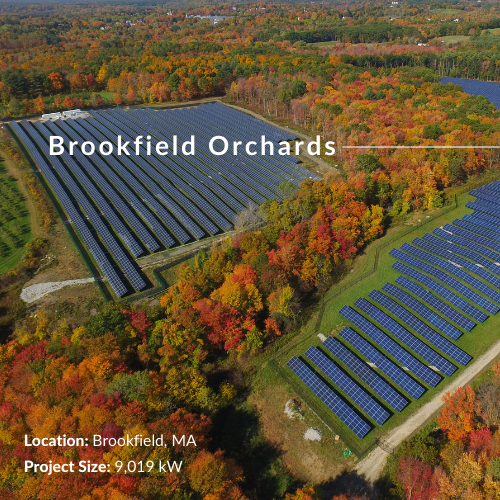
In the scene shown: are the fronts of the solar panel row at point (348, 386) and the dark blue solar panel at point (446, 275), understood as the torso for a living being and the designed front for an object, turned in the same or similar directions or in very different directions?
same or similar directions

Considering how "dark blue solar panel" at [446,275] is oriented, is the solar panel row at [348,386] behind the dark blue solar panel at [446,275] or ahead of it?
ahead

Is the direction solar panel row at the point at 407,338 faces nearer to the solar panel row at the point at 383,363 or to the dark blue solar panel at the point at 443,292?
the solar panel row

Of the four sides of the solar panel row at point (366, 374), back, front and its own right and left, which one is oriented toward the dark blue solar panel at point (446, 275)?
back

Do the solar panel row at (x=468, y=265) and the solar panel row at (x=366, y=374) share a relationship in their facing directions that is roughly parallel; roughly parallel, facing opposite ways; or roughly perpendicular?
roughly parallel

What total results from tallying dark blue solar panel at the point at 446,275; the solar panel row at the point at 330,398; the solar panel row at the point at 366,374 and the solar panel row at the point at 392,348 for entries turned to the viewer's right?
0

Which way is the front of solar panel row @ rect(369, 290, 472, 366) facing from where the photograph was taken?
facing the viewer and to the left of the viewer

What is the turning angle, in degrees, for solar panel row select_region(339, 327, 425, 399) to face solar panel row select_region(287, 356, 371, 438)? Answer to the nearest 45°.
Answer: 0° — it already faces it

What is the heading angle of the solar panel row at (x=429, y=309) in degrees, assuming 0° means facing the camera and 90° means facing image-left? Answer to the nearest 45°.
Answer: approximately 45°

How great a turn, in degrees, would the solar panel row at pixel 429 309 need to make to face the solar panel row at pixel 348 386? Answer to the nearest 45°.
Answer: approximately 45° to its left

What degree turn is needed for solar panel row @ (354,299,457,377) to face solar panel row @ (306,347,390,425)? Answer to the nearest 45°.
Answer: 0° — it already faces it

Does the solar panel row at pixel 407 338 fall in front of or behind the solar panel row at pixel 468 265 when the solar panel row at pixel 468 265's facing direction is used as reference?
in front

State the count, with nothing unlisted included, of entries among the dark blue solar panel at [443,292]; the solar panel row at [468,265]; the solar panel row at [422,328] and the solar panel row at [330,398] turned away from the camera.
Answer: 0

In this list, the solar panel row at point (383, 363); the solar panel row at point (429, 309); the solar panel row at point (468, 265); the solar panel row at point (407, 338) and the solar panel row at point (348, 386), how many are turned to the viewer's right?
0

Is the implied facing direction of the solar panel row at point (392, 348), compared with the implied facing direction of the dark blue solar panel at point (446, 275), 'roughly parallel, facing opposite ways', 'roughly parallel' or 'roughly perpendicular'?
roughly parallel

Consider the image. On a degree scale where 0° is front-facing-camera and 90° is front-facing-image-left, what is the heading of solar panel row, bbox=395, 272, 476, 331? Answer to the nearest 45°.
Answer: approximately 45°

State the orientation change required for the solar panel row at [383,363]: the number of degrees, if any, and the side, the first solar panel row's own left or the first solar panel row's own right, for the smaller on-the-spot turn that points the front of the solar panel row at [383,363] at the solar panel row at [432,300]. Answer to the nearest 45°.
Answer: approximately 135° to the first solar panel row's own right

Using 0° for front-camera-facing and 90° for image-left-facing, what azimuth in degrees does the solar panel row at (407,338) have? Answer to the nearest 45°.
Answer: approximately 45°

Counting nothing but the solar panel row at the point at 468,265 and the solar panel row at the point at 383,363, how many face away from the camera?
0

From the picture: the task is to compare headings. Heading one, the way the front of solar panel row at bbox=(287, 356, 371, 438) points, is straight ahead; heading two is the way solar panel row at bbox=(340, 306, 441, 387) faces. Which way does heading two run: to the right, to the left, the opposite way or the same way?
the same way

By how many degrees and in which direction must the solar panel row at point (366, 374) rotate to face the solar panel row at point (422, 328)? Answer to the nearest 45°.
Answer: approximately 180°
